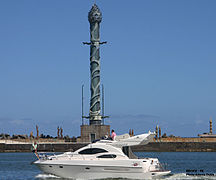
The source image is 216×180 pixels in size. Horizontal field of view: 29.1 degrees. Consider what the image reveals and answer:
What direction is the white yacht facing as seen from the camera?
to the viewer's left
